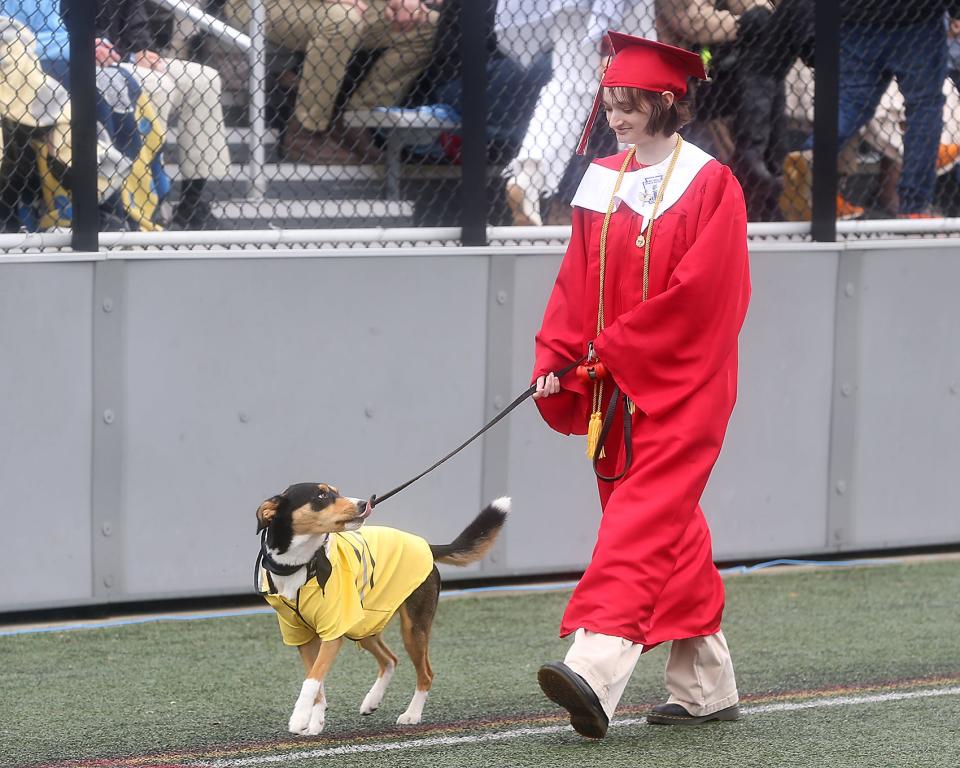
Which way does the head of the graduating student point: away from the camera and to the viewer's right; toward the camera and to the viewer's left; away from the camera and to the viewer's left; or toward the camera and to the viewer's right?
toward the camera and to the viewer's left

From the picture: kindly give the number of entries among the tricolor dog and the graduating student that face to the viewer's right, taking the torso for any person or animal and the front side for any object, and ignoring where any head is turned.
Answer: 0

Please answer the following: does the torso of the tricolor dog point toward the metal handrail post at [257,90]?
no

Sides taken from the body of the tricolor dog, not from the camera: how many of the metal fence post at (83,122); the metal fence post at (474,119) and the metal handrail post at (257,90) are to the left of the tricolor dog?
0

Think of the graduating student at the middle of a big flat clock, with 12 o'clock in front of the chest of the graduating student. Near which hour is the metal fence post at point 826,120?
The metal fence post is roughly at 5 o'clock from the graduating student.

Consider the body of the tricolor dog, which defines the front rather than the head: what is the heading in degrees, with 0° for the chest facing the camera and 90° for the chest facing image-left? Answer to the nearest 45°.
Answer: approximately 45°

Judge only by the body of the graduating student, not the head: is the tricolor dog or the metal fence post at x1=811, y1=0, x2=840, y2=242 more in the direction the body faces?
the tricolor dog

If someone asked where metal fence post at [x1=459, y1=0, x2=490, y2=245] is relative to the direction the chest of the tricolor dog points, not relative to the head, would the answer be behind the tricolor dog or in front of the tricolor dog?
behind

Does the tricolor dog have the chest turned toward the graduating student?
no

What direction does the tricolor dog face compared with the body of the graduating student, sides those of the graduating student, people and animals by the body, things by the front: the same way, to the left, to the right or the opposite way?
the same way

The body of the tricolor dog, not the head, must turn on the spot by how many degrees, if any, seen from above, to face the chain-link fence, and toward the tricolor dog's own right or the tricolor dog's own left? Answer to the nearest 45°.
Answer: approximately 135° to the tricolor dog's own right

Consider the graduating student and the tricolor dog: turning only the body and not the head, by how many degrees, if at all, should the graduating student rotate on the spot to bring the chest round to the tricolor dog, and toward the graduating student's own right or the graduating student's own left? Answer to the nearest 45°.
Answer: approximately 45° to the graduating student's own right

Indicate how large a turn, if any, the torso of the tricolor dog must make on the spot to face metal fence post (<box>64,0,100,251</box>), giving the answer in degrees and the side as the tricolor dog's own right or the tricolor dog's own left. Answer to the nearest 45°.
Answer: approximately 90° to the tricolor dog's own right

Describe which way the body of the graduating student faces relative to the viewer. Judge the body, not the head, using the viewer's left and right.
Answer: facing the viewer and to the left of the viewer
